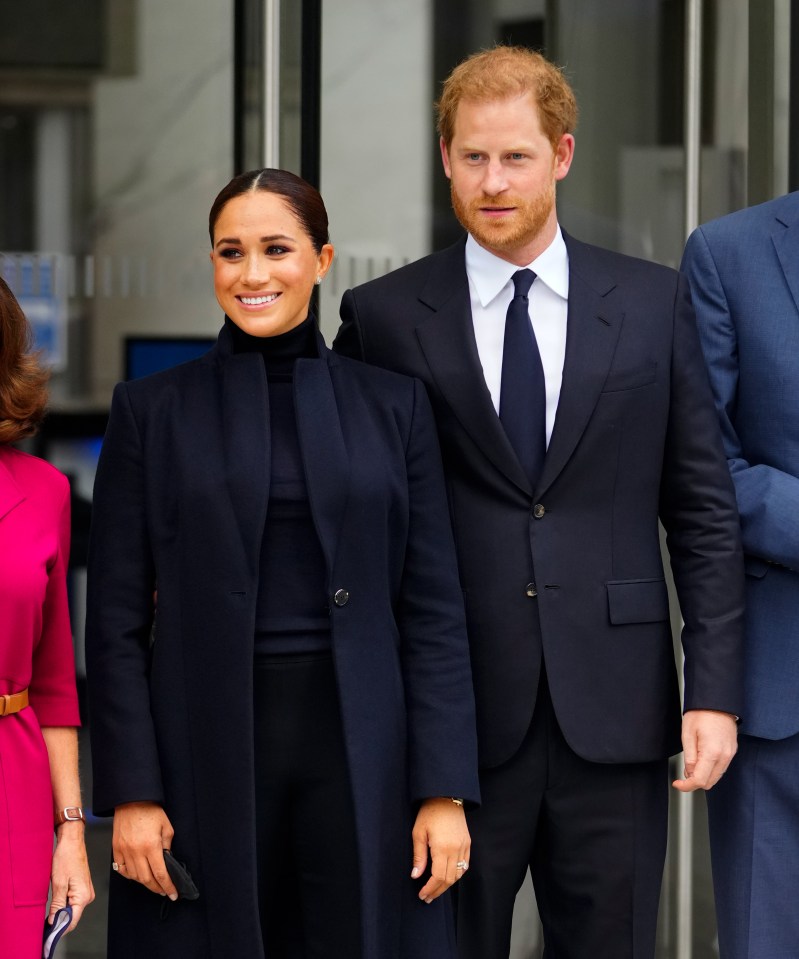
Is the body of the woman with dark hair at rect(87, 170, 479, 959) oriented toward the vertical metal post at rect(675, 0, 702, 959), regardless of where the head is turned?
no

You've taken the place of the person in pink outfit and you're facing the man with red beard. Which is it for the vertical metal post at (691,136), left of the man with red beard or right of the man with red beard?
left

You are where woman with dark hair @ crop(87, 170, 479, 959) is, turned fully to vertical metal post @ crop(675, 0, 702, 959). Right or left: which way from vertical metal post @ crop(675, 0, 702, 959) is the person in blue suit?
right

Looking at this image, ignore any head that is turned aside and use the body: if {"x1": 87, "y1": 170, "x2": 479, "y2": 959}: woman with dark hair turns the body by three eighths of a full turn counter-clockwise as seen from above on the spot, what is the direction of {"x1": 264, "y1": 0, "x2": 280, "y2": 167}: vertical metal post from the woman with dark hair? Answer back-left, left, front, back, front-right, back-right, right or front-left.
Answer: front-left

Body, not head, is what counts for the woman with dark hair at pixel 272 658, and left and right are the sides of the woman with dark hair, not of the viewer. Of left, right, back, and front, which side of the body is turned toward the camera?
front

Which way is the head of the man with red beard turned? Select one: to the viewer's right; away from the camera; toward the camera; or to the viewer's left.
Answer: toward the camera
